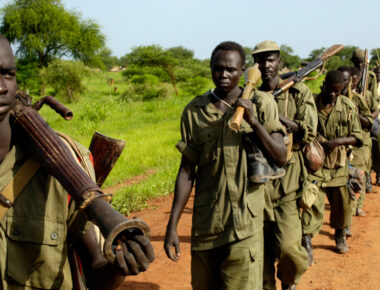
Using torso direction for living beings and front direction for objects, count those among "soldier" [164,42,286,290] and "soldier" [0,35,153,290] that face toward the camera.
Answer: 2

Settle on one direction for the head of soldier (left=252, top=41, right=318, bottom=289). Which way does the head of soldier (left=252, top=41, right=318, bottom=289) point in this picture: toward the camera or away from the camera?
toward the camera

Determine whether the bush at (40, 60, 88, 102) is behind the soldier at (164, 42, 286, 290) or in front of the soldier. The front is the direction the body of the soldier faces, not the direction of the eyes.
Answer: behind

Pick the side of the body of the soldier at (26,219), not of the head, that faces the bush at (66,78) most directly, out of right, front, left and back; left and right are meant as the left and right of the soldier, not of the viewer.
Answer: back

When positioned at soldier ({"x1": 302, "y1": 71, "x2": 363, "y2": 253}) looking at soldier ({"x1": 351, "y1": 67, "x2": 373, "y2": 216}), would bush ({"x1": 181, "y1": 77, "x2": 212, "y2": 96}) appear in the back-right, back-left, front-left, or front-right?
front-left

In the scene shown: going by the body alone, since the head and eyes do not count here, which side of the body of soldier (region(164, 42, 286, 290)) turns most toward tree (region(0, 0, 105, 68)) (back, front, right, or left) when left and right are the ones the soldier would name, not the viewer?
back

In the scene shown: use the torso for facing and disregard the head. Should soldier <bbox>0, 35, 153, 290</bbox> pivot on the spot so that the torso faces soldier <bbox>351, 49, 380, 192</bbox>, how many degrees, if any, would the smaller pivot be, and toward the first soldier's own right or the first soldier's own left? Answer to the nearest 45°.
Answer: approximately 135° to the first soldier's own left

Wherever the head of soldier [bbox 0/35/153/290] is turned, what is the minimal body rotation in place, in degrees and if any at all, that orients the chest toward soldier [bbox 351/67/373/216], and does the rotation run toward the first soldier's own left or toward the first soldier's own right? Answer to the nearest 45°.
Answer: approximately 135° to the first soldier's own left

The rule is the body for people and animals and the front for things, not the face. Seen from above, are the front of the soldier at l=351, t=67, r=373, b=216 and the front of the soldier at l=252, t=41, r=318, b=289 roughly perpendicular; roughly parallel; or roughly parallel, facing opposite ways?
roughly parallel

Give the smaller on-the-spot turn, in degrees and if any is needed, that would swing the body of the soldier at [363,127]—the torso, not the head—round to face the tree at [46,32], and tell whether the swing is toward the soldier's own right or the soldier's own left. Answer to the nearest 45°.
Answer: approximately 90° to the soldier's own right

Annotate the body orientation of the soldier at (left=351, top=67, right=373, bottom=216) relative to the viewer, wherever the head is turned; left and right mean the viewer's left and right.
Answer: facing the viewer and to the left of the viewer

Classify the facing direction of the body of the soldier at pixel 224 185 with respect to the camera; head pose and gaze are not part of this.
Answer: toward the camera

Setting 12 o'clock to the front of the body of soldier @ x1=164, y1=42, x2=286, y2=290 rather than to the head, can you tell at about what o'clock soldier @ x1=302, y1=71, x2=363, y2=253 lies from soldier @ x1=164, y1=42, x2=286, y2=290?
soldier @ x1=302, y1=71, x2=363, y2=253 is roughly at 7 o'clock from soldier @ x1=164, y1=42, x2=286, y2=290.

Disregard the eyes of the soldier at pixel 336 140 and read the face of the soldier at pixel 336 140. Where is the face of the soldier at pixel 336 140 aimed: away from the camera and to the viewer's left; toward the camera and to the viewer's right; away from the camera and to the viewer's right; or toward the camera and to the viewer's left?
toward the camera and to the viewer's left

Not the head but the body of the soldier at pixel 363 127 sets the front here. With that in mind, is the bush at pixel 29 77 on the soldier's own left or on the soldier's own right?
on the soldier's own right

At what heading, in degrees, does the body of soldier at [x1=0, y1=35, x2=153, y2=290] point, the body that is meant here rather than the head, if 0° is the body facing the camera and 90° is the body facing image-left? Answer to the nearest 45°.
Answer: approximately 0°
